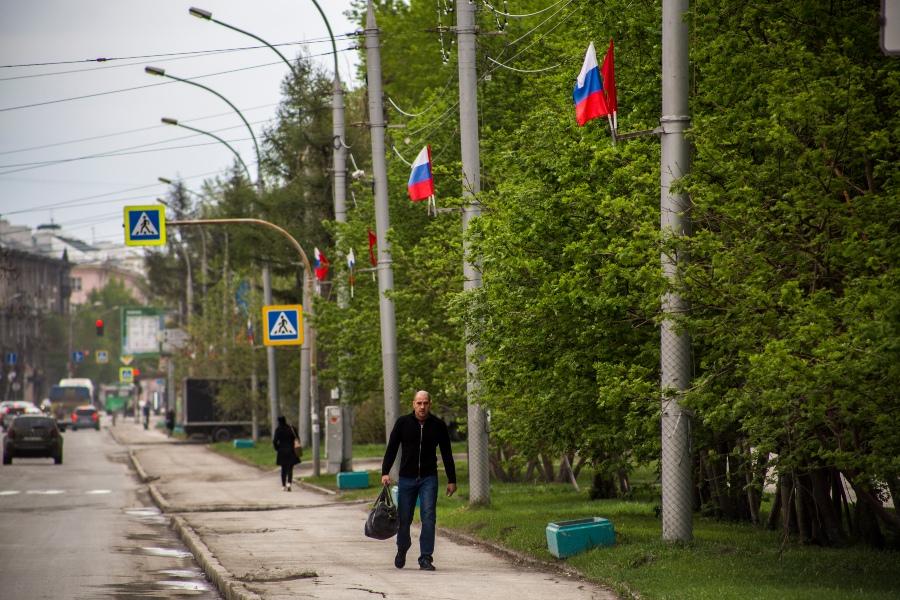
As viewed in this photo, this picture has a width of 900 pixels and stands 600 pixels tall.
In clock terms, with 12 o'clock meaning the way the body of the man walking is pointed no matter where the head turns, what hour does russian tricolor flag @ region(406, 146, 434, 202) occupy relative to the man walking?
The russian tricolor flag is roughly at 6 o'clock from the man walking.

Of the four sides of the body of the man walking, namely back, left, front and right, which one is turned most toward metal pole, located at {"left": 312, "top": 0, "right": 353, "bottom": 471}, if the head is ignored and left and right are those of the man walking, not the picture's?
back

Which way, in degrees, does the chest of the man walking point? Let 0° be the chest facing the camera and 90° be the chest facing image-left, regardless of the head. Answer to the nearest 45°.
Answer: approximately 0°

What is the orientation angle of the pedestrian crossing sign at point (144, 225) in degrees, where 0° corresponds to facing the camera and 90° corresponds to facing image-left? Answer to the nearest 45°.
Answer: approximately 0°

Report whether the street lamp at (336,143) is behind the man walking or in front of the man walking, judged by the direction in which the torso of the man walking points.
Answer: behind

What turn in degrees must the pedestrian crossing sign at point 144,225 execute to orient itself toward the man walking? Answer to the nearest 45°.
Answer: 0° — it already faces them

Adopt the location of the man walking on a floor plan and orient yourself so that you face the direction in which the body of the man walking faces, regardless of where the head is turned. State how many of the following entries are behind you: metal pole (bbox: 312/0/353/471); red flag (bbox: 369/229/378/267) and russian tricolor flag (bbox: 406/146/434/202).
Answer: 3
